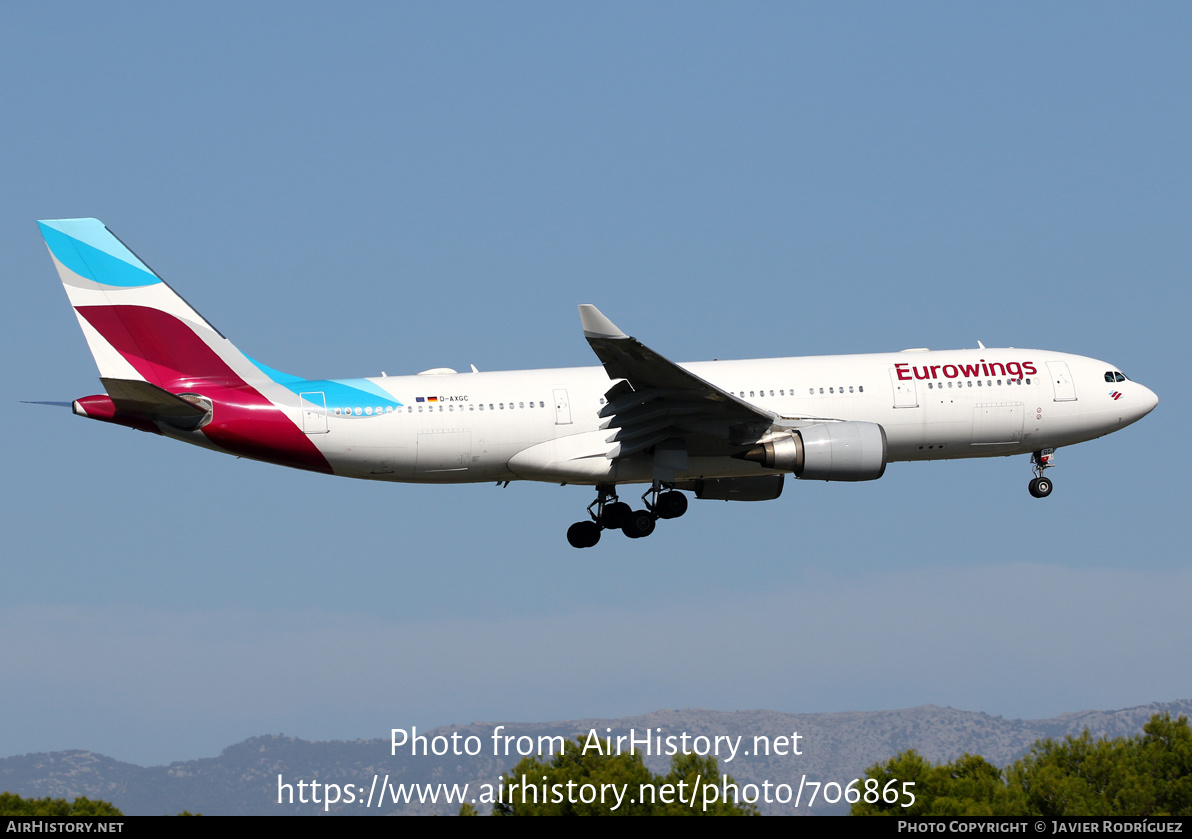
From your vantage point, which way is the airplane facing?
to the viewer's right
